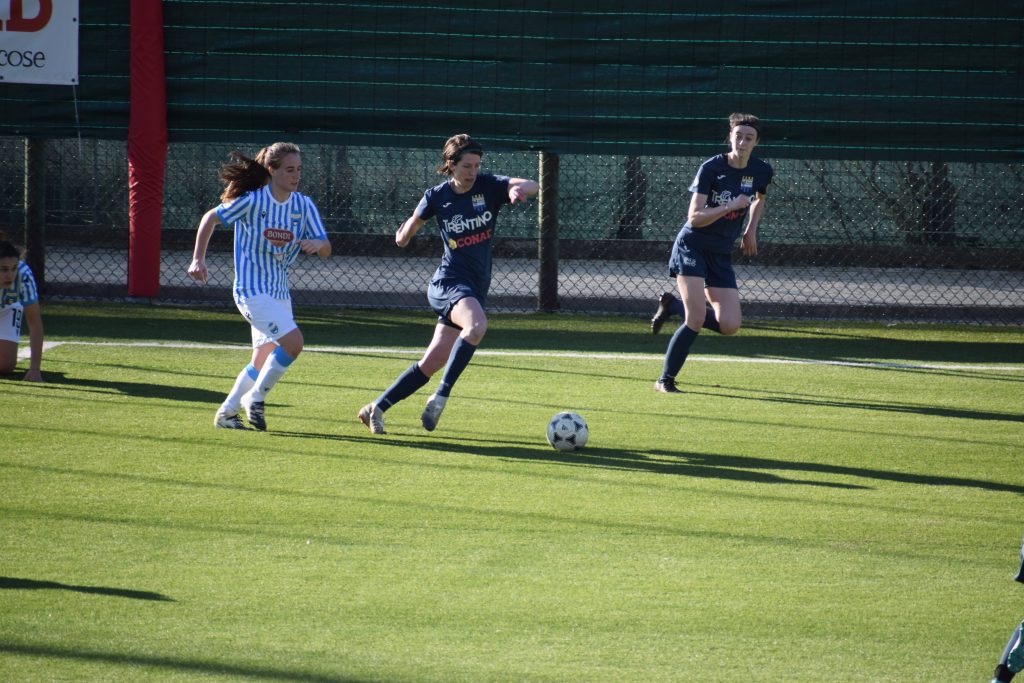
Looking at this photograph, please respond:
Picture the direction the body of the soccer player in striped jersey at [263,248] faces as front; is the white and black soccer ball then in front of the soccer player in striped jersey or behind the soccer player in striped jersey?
in front

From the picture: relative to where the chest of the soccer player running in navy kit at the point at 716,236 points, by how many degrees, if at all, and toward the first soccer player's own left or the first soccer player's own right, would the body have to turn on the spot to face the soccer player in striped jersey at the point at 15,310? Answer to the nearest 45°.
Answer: approximately 135° to the first soccer player's own right

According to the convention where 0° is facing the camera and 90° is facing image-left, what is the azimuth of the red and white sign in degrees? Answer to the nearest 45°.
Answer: approximately 0°

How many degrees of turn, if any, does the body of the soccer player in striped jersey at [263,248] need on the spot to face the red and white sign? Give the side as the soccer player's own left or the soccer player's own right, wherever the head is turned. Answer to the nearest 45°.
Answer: approximately 135° to the soccer player's own left

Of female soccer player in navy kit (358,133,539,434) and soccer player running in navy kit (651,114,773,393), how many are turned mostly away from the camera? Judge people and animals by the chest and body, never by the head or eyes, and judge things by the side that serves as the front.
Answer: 0

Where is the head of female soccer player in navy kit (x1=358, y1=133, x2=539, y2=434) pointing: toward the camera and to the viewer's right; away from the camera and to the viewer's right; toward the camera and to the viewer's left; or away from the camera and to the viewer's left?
toward the camera and to the viewer's right

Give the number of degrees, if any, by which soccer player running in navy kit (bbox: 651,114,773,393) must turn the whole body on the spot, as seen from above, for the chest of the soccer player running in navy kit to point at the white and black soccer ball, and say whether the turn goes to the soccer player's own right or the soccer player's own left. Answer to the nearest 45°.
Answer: approximately 45° to the soccer player's own right

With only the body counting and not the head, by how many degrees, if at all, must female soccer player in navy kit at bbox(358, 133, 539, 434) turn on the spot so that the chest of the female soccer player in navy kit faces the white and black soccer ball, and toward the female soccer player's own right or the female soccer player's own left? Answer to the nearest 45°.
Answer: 0° — they already face it

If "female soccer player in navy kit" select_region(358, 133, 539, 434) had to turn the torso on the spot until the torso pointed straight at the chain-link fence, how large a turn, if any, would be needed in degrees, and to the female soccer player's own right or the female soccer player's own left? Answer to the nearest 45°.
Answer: approximately 135° to the female soccer player's own left
